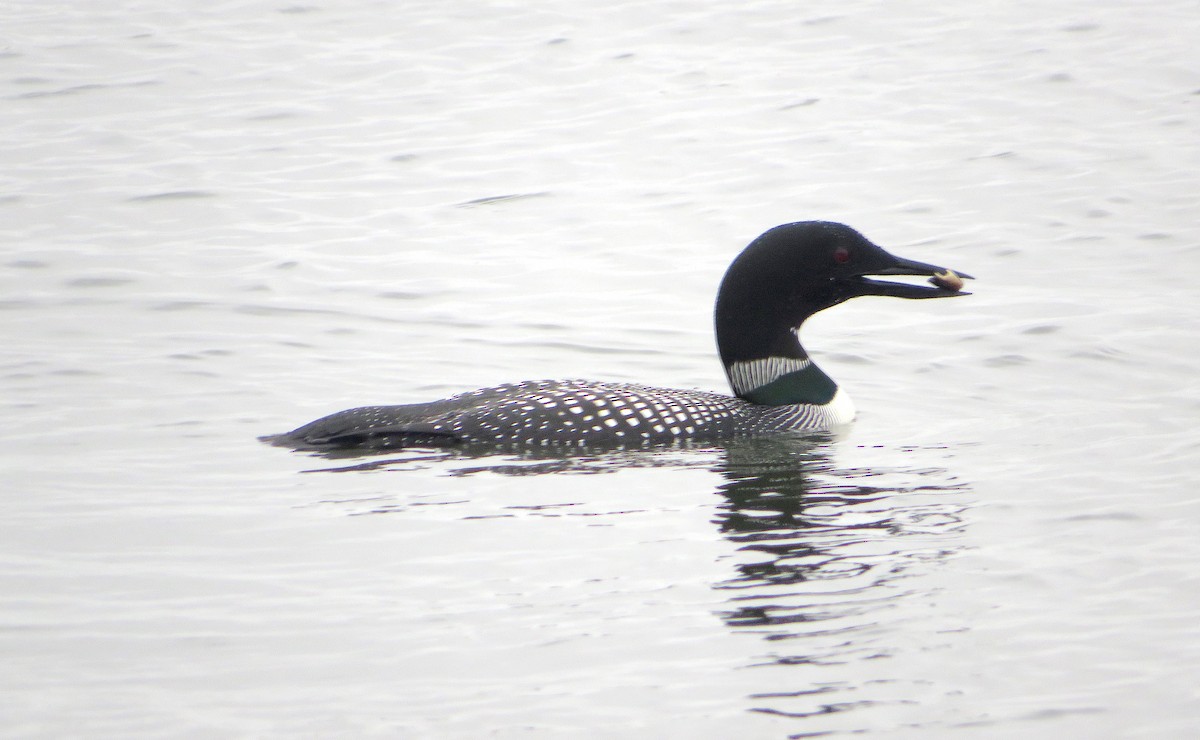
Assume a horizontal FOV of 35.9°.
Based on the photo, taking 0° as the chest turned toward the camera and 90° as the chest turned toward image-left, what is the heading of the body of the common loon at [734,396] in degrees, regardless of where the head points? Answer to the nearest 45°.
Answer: approximately 270°
